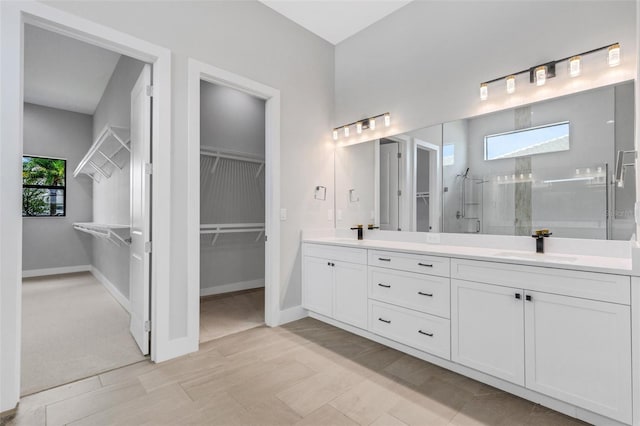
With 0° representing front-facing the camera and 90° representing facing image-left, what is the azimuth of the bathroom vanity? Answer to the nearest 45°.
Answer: approximately 45°

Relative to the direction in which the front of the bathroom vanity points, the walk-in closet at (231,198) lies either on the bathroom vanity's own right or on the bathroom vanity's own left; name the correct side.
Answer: on the bathroom vanity's own right

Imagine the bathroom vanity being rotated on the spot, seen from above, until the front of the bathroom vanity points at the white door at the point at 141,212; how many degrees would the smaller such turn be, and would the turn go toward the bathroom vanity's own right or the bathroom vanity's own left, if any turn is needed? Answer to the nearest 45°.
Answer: approximately 45° to the bathroom vanity's own right

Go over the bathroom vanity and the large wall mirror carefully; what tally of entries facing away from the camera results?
0

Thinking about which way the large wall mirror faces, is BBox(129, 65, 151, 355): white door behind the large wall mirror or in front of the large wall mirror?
in front

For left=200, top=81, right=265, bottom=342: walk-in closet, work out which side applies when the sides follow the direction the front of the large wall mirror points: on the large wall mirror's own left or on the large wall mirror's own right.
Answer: on the large wall mirror's own right

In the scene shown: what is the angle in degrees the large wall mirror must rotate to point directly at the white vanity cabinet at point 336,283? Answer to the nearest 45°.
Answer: approximately 45° to its right

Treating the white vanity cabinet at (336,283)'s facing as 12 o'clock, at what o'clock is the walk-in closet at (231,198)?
The walk-in closet is roughly at 3 o'clock from the white vanity cabinet.

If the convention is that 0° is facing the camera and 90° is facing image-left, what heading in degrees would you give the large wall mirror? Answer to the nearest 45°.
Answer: approximately 45°

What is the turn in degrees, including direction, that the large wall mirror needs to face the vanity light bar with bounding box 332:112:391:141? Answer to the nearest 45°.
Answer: approximately 45° to its right

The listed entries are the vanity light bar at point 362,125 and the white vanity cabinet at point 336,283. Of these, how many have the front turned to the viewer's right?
0
